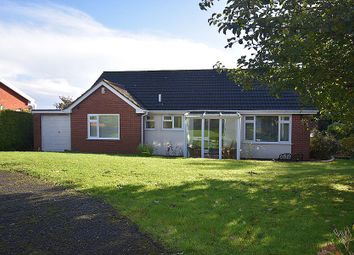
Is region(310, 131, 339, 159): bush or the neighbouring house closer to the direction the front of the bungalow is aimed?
the bush

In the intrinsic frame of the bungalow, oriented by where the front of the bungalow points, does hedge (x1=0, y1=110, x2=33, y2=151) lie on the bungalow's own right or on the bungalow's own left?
on the bungalow's own right

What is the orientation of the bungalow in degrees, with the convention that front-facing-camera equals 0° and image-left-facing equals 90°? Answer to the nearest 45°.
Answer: approximately 0°

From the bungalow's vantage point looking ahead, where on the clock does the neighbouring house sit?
The neighbouring house is roughly at 4 o'clock from the bungalow.

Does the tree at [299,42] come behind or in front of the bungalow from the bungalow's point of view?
in front

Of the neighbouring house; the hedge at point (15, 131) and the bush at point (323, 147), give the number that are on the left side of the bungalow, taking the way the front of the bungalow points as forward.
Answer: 1

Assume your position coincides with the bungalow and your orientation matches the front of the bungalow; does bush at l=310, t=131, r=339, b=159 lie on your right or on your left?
on your left

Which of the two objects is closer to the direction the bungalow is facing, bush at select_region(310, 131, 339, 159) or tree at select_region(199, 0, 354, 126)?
the tree

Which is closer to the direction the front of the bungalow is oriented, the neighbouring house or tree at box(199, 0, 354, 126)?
the tree
